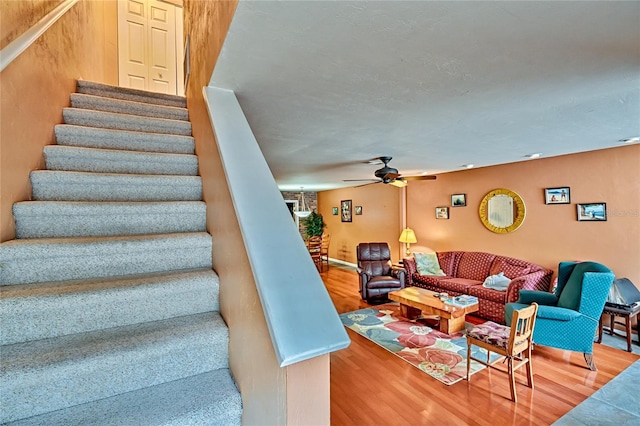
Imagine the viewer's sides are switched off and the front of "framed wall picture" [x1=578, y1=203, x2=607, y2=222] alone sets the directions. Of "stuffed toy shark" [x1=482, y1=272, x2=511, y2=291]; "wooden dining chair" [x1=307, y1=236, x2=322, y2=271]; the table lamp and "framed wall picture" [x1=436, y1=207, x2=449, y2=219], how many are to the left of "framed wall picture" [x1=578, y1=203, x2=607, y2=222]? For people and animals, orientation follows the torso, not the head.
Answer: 0

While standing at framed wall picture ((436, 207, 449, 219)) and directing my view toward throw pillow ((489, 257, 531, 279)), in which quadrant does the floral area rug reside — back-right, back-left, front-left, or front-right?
front-right

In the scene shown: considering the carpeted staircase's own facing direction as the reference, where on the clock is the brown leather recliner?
The brown leather recliner is roughly at 8 o'clock from the carpeted staircase.

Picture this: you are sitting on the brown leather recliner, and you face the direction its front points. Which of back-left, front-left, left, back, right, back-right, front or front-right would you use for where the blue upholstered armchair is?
front

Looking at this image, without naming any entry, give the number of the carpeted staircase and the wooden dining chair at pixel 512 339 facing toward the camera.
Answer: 1

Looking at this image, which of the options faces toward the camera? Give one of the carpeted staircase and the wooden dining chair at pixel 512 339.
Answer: the carpeted staircase

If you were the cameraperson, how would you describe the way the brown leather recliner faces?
facing the viewer and to the right of the viewer

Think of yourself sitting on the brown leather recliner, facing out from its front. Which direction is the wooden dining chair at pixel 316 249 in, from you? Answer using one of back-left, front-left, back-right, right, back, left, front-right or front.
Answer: back

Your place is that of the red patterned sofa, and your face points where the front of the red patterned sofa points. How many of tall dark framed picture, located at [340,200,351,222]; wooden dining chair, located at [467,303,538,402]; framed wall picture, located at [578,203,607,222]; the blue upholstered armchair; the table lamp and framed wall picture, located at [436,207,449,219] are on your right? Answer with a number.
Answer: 3

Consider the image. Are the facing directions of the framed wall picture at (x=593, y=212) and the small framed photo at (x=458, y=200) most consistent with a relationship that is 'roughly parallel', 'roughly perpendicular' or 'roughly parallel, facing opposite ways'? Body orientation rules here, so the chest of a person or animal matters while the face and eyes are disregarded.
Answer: roughly parallel

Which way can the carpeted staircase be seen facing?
toward the camera

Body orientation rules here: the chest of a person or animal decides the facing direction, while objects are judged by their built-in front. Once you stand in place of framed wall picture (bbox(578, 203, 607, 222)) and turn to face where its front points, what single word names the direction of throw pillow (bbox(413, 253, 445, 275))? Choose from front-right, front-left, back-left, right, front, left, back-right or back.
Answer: front-right

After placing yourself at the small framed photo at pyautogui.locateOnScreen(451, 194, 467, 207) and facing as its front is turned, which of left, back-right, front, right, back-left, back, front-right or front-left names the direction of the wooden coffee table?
front-left

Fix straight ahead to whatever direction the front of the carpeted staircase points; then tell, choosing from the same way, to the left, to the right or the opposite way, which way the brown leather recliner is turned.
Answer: the same way
